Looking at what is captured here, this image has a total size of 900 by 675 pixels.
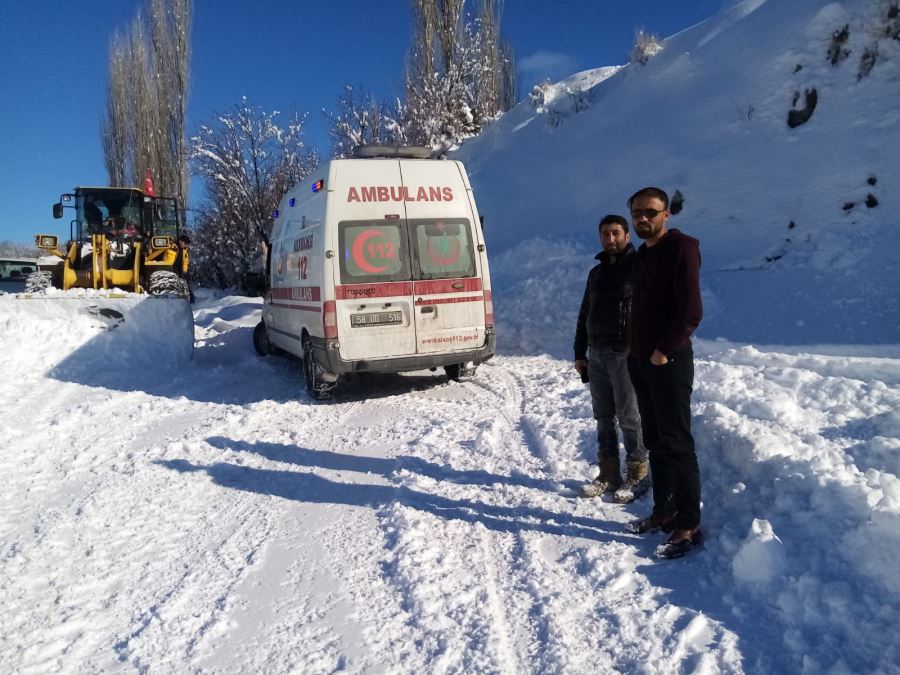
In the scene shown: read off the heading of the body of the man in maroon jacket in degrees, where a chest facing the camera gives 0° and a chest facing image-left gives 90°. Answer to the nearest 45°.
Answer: approximately 45°

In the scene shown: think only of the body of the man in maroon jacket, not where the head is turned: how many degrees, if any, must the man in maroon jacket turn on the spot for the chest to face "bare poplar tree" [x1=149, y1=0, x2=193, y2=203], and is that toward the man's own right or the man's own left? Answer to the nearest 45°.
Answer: approximately 90° to the man's own right

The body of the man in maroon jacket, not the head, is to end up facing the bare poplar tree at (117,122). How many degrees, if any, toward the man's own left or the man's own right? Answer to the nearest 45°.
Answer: approximately 90° to the man's own right

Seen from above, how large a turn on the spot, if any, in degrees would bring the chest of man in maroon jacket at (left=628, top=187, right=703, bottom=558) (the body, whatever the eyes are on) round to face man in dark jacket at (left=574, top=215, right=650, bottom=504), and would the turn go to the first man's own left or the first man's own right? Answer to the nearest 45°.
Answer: approximately 90° to the first man's own right

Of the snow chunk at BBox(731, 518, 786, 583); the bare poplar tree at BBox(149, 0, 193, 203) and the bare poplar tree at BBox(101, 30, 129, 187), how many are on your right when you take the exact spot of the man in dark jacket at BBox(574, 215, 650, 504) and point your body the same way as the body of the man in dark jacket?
2

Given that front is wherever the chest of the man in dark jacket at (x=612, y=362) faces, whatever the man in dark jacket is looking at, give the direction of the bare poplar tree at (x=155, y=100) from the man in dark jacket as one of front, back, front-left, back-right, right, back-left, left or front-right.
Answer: right

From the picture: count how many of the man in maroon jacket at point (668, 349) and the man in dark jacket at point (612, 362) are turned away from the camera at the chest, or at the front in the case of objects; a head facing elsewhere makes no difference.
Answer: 0

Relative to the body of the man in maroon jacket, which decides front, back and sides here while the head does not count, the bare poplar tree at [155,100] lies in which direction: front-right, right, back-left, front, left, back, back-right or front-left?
right

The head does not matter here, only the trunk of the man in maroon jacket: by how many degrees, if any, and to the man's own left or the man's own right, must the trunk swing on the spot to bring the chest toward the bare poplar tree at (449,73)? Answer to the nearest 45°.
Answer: approximately 135° to the man's own right
